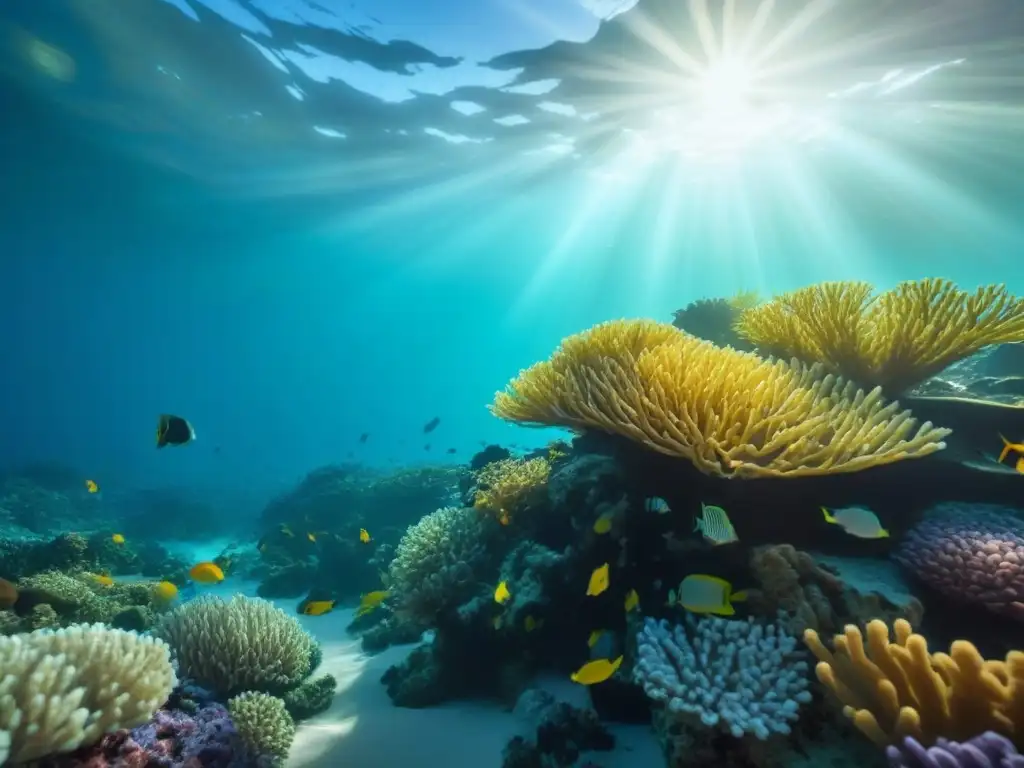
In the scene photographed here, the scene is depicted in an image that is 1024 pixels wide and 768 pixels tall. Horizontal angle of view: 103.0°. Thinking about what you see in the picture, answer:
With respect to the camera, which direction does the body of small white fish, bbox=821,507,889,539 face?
to the viewer's right

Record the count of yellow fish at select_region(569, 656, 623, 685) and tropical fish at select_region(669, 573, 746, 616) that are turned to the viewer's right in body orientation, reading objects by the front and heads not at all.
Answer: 0

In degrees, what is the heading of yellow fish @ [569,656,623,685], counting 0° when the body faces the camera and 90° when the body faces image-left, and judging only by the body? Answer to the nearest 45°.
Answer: approximately 90°

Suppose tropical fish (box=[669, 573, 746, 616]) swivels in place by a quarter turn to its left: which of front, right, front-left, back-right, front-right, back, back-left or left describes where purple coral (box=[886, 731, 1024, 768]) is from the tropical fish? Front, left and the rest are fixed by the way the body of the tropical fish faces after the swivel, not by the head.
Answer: front-left

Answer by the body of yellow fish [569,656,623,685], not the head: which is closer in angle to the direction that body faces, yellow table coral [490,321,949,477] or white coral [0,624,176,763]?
the white coral

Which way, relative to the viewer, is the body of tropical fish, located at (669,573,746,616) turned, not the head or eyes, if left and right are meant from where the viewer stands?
facing to the left of the viewer

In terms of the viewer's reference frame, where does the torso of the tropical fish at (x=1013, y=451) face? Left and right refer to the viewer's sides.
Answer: facing to the right of the viewer

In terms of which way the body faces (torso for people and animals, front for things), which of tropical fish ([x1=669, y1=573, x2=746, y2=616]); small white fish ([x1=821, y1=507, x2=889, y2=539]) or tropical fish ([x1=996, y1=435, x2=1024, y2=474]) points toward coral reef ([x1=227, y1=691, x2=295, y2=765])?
tropical fish ([x1=669, y1=573, x2=746, y2=616])

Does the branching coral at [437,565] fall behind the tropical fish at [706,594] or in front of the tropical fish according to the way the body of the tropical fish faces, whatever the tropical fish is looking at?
in front
